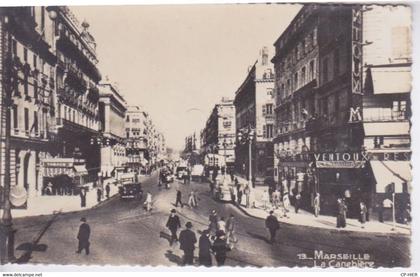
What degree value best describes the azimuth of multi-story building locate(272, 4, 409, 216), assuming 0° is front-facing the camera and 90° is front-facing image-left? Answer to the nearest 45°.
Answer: approximately 45°

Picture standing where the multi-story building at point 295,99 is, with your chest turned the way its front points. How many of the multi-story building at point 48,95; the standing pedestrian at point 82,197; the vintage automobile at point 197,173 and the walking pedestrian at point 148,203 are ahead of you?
4

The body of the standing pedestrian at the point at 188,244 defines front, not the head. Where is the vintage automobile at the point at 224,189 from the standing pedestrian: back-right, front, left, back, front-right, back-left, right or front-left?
front-right

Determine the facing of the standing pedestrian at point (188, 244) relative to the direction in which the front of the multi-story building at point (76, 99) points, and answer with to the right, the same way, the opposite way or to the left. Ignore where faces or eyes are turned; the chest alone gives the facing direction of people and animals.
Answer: to the left

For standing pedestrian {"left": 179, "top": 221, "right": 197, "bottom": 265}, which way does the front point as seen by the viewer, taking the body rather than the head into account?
away from the camera
